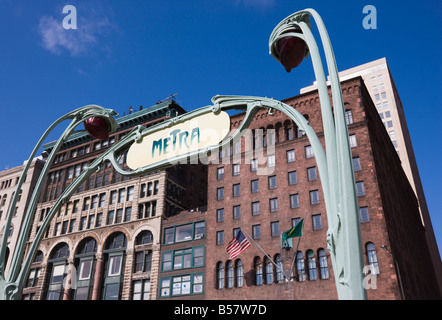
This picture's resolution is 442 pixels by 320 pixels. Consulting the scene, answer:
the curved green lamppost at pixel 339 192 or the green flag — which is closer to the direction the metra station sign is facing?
the curved green lamppost

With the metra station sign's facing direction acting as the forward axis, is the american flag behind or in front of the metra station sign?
behind

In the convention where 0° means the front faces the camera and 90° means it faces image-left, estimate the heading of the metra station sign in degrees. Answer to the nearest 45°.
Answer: approximately 45°

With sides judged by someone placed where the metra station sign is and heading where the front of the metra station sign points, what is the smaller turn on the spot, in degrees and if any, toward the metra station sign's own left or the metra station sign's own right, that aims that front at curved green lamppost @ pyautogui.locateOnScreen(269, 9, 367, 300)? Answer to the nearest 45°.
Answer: approximately 90° to the metra station sign's own left
